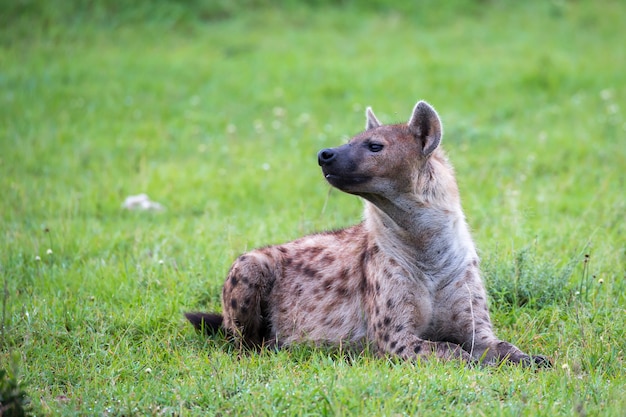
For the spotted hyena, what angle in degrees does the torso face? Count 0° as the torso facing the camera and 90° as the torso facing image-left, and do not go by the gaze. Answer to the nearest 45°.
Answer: approximately 315°

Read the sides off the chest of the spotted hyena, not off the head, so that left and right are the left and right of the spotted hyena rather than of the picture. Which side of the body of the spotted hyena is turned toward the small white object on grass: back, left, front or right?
back
